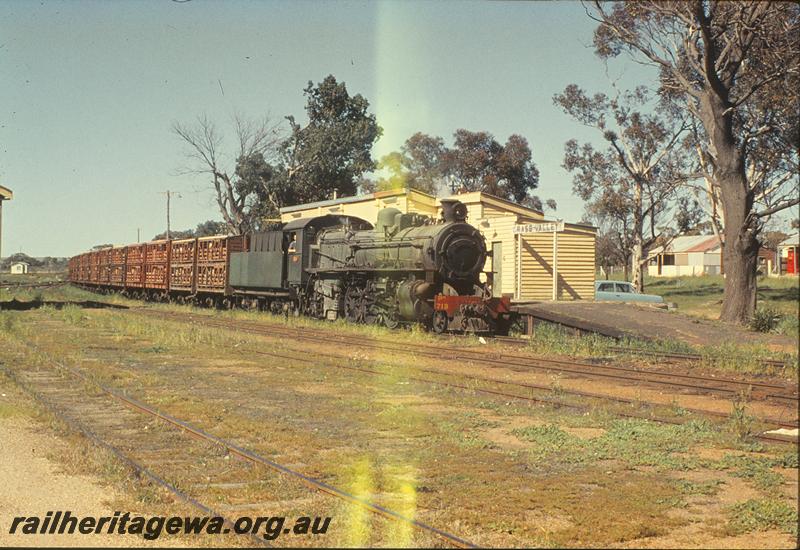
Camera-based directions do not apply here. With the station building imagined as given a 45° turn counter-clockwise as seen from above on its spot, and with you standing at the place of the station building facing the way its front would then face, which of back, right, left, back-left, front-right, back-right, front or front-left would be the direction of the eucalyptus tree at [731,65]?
front-left

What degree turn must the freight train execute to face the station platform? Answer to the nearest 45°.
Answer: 0° — it already faces it

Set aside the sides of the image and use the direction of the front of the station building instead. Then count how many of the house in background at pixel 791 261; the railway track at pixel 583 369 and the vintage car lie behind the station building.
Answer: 2

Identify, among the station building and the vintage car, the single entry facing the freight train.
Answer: the station building

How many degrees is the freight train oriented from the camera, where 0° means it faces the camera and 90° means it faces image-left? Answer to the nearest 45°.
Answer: approximately 315°

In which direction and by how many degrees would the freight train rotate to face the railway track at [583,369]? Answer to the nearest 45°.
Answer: approximately 45° to its right

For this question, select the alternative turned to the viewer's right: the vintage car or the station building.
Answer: the vintage car

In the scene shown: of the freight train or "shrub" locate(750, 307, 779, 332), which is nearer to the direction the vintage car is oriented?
the shrub

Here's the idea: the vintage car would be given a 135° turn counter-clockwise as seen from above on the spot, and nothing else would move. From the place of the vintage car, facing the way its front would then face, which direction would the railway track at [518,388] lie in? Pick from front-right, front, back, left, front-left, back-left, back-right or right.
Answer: back-left

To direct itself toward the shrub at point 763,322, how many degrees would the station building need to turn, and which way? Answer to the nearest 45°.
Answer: approximately 90° to its left

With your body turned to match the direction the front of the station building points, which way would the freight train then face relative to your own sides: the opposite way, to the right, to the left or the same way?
to the left
